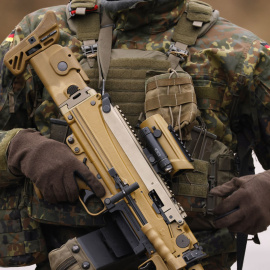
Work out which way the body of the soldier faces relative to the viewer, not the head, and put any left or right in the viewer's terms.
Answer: facing the viewer
